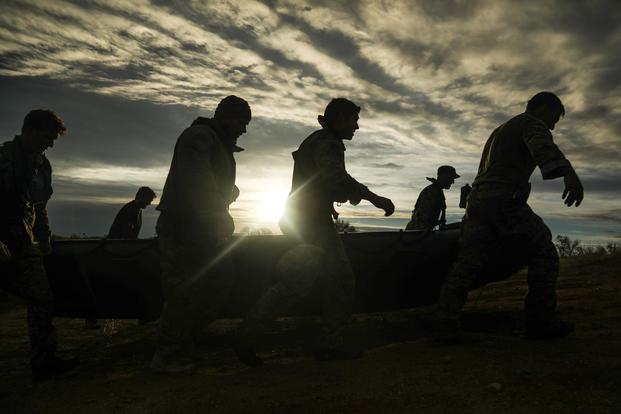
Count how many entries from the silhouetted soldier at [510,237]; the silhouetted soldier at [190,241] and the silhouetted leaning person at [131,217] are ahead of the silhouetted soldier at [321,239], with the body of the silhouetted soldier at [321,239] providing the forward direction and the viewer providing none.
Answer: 1

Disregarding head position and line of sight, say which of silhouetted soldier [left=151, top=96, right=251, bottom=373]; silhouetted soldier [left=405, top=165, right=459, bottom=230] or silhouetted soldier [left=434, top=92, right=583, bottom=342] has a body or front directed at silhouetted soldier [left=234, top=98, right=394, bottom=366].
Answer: silhouetted soldier [left=151, top=96, right=251, bottom=373]

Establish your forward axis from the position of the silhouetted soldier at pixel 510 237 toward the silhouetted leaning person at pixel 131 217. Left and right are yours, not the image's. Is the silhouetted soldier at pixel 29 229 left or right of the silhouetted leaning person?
left

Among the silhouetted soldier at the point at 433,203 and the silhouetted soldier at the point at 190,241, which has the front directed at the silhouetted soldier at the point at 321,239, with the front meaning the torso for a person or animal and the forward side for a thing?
the silhouetted soldier at the point at 190,241

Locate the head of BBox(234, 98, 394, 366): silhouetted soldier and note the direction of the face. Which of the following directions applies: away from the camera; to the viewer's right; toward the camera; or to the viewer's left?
to the viewer's right

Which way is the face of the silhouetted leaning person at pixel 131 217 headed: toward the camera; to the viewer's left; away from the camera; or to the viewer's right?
to the viewer's right

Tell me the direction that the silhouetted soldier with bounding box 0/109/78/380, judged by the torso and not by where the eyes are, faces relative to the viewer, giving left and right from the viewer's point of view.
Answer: facing to the right of the viewer

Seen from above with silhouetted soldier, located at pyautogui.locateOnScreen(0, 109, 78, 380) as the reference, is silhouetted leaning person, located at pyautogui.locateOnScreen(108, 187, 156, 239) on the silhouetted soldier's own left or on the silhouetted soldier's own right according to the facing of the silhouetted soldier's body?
on the silhouetted soldier's own left

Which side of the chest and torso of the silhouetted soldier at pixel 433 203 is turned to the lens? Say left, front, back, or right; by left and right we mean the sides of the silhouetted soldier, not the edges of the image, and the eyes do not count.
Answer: right

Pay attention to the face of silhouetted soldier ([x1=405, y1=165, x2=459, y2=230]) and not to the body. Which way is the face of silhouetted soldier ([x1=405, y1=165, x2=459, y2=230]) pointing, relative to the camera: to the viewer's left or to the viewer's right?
to the viewer's right

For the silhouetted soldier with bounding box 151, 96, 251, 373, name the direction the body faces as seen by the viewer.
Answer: to the viewer's right

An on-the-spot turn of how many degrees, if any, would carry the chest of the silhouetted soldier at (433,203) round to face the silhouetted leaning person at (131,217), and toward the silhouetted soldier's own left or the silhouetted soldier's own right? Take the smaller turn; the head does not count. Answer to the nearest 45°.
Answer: approximately 180°

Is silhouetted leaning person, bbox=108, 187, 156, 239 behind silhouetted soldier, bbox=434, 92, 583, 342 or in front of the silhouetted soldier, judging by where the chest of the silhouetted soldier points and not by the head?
behind

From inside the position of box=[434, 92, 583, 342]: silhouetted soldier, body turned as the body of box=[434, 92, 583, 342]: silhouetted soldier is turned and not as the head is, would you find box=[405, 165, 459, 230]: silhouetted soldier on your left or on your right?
on your left

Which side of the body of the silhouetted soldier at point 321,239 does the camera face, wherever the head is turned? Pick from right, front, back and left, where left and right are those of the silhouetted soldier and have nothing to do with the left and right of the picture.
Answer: right

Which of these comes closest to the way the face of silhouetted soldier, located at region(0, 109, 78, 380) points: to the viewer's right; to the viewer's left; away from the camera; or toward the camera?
to the viewer's right

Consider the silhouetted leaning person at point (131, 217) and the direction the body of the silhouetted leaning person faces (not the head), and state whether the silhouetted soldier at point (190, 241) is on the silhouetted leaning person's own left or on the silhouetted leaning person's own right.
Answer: on the silhouetted leaning person's own right

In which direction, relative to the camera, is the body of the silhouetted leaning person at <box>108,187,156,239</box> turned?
to the viewer's right

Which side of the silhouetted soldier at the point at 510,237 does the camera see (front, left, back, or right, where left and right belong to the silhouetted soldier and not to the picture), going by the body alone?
right

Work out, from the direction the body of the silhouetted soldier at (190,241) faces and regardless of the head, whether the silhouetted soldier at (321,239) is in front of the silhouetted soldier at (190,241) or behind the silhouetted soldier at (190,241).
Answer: in front
